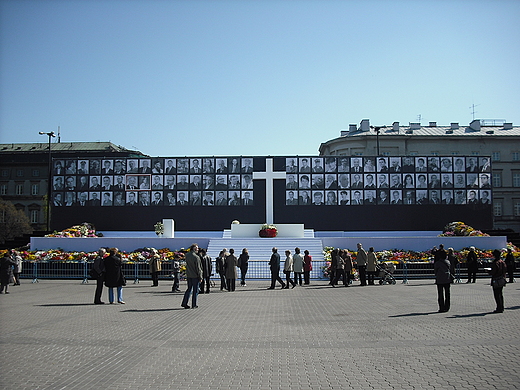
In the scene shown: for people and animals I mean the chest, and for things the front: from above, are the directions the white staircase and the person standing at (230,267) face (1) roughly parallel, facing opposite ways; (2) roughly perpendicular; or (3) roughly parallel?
roughly parallel, facing opposite ways

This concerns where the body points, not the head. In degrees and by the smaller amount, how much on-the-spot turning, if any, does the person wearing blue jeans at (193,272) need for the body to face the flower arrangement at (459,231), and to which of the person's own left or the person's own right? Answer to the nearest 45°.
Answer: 0° — they already face it

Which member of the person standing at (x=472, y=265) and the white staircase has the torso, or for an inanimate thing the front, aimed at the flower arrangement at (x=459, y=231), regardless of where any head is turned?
the person standing

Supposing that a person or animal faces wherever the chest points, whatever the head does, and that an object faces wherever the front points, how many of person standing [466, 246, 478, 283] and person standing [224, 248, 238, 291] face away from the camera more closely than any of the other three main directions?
2

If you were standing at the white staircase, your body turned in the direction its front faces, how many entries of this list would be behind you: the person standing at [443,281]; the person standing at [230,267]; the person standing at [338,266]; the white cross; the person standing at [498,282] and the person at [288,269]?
1

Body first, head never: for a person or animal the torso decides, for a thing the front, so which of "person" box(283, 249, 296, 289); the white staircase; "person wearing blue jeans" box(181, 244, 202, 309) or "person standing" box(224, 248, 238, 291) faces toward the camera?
the white staircase

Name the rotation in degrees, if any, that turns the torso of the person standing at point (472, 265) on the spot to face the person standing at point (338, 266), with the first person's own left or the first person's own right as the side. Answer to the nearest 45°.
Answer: approximately 135° to the first person's own left

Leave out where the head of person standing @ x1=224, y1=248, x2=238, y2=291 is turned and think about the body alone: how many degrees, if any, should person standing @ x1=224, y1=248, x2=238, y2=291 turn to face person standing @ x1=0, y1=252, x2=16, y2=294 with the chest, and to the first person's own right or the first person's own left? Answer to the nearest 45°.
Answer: approximately 90° to the first person's own left

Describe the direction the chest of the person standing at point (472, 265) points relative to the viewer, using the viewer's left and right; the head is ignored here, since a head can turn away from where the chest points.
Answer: facing away from the viewer

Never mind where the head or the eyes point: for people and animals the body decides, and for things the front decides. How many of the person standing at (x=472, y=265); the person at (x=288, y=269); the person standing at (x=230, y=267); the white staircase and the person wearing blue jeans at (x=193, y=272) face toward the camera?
1

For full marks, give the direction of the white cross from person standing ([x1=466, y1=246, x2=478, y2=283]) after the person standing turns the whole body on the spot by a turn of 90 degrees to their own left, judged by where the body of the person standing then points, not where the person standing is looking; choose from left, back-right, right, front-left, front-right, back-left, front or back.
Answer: front-right

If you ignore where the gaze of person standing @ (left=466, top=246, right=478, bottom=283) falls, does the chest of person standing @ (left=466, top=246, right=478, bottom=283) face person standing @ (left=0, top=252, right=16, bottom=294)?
no

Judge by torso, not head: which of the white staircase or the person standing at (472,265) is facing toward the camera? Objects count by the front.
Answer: the white staircase

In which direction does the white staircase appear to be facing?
toward the camera

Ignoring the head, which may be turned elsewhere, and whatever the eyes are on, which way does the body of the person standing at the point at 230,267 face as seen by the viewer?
away from the camera
